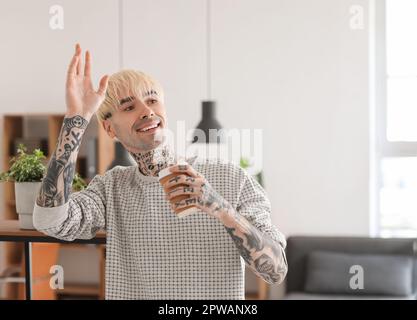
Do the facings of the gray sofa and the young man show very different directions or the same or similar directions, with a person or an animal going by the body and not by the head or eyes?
same or similar directions

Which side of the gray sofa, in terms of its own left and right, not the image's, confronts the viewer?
front

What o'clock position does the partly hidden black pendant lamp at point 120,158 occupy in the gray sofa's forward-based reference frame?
The partly hidden black pendant lamp is roughly at 2 o'clock from the gray sofa.

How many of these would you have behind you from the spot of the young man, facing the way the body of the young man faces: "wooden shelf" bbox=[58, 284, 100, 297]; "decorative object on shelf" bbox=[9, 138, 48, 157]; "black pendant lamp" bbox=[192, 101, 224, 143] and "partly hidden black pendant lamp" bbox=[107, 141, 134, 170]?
4

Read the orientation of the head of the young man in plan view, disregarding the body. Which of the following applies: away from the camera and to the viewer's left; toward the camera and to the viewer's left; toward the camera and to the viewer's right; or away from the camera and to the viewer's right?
toward the camera and to the viewer's right

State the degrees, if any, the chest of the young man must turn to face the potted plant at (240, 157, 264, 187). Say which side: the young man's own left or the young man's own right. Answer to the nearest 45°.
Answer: approximately 180°

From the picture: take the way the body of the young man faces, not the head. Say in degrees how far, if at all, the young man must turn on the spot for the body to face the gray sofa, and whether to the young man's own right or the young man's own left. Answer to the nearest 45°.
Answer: approximately 180°

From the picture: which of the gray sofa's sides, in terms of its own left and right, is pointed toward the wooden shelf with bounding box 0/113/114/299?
right

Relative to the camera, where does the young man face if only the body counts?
toward the camera

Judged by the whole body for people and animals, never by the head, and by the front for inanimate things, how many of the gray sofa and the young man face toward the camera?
2

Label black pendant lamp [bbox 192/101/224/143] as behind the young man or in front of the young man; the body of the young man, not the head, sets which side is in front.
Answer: behind
